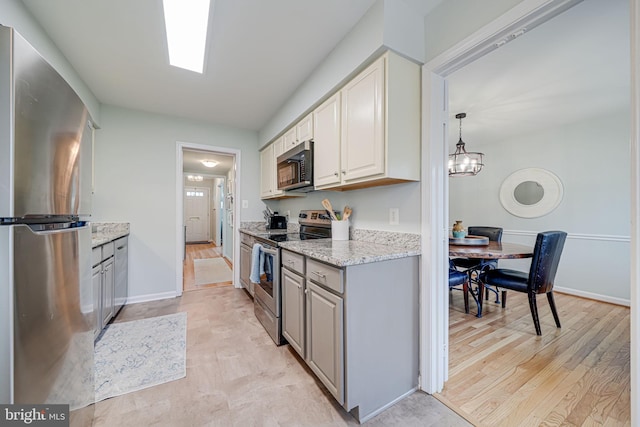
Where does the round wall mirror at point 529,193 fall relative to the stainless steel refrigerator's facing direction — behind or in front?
in front

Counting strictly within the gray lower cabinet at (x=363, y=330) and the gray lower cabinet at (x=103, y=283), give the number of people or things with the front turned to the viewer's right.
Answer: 1

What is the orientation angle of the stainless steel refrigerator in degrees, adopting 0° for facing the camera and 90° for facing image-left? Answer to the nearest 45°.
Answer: approximately 315°

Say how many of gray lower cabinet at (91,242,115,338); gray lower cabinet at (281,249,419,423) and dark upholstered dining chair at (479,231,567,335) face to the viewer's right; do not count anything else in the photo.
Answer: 1

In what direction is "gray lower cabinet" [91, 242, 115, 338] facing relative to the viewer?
to the viewer's right

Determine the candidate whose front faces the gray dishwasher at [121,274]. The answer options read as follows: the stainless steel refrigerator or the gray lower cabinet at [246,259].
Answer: the gray lower cabinet at [246,259]

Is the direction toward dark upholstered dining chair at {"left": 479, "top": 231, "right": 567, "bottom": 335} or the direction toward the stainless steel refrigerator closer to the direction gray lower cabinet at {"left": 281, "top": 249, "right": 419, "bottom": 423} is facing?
the stainless steel refrigerator

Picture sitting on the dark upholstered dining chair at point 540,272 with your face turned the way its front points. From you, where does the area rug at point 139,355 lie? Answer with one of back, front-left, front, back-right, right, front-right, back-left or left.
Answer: left

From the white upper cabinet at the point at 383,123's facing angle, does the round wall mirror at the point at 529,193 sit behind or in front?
behind

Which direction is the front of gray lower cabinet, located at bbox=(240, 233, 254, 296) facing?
to the viewer's left

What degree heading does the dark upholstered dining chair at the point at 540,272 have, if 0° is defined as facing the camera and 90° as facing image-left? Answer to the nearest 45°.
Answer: approximately 135°

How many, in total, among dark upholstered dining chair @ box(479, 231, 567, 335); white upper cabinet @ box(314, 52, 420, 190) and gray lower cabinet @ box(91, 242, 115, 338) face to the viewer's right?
1

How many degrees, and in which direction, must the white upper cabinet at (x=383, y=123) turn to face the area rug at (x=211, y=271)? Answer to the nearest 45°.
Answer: approximately 90° to its right

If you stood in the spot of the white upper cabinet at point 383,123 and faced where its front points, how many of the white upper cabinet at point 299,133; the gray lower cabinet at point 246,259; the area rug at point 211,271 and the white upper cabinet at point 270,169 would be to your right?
4

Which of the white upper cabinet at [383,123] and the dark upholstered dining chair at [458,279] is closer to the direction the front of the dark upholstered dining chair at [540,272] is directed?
the dark upholstered dining chair
